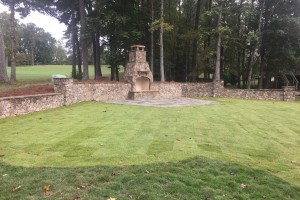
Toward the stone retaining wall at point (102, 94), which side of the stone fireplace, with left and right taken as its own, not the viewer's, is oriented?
right

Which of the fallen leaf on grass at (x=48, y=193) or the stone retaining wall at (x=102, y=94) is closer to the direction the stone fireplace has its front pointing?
the fallen leaf on grass

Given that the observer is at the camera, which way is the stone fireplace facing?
facing the viewer and to the right of the viewer

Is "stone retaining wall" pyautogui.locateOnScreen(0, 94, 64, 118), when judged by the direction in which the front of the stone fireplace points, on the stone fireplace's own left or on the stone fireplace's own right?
on the stone fireplace's own right

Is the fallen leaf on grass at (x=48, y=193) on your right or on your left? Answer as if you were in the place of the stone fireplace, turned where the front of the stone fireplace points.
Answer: on your right
